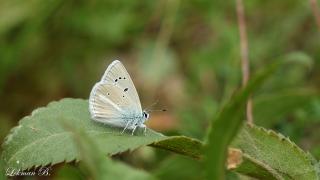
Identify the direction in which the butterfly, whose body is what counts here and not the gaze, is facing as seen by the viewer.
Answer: to the viewer's right

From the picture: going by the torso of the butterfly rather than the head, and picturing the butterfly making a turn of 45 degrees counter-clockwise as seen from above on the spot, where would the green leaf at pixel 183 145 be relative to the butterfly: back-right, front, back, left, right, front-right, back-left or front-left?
right

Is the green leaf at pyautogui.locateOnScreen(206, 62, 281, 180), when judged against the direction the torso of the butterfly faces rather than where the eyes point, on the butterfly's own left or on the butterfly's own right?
on the butterfly's own right

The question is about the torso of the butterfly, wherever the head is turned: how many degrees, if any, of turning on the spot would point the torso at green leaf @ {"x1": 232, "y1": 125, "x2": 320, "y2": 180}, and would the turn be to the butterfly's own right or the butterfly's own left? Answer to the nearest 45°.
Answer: approximately 45° to the butterfly's own right

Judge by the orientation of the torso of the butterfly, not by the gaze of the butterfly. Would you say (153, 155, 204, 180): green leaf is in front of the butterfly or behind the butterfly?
in front
